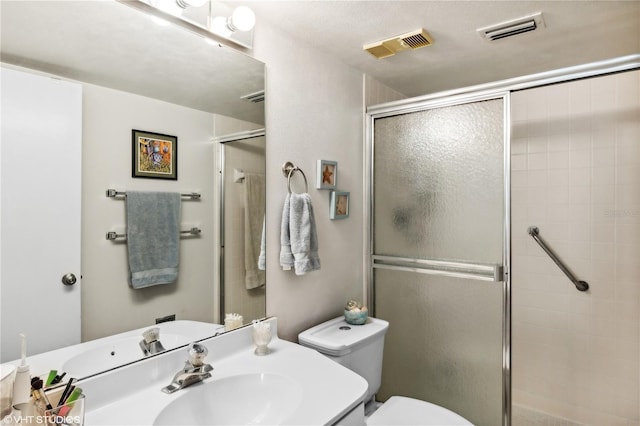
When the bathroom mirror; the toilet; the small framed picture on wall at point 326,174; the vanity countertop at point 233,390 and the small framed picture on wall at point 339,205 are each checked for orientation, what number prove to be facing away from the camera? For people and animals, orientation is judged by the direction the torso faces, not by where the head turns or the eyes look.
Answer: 0

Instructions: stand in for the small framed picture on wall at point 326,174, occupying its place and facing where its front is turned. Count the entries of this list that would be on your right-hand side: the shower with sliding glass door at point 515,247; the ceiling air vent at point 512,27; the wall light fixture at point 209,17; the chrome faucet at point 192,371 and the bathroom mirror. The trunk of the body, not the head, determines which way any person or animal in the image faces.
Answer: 3

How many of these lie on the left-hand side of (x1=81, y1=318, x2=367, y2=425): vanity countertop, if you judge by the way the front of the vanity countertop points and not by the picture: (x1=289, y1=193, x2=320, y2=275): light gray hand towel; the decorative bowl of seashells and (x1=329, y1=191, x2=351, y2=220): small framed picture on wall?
3

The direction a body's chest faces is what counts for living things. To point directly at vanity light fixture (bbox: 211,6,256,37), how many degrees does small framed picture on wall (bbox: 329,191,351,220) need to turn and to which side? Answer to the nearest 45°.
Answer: approximately 90° to its right

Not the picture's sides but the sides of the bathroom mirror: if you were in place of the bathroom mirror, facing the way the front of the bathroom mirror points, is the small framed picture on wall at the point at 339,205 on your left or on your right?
on your left

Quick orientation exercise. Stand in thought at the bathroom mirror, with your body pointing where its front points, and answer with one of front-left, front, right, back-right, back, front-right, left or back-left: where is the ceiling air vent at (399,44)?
front-left

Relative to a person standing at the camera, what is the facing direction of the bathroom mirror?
facing the viewer and to the right of the viewer

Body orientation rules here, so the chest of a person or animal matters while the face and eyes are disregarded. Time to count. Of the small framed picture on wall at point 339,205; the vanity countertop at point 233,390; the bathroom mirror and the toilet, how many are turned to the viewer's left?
0

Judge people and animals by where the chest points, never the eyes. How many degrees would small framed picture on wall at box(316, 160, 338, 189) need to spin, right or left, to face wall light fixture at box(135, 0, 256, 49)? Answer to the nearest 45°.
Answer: approximately 90° to its right

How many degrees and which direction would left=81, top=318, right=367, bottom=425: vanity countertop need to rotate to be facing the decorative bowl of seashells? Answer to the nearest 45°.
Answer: approximately 90° to its left

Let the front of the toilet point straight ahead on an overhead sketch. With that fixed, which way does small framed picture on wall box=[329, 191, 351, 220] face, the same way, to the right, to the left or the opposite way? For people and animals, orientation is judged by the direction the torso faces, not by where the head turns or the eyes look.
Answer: the same way
